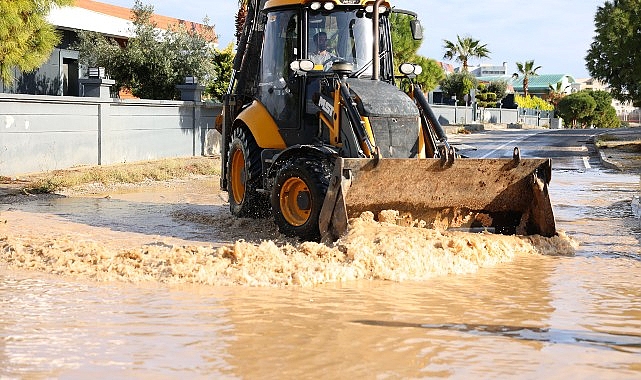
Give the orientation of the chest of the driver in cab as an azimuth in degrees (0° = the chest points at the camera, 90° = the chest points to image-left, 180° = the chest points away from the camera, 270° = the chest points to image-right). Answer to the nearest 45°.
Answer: approximately 315°

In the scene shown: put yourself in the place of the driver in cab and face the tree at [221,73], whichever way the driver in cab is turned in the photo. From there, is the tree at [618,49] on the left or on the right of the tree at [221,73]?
right

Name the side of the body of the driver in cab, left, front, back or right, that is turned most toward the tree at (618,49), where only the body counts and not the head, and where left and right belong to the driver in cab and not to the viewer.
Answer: left

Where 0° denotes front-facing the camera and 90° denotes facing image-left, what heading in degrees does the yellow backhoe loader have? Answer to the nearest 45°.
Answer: approximately 315°

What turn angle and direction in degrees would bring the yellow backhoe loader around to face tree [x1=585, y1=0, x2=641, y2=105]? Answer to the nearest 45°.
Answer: approximately 135° to its left
